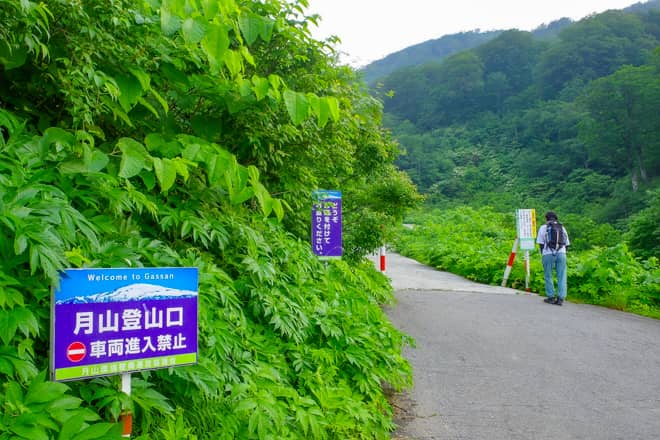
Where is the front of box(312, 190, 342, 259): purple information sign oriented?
toward the camera

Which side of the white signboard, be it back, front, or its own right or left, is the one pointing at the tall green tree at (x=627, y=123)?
back

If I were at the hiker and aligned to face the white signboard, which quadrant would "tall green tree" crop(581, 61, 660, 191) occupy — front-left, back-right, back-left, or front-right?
front-right

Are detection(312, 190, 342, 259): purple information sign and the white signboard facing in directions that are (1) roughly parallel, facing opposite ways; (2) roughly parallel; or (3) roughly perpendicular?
roughly parallel

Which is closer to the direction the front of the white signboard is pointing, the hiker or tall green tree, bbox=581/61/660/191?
the hiker

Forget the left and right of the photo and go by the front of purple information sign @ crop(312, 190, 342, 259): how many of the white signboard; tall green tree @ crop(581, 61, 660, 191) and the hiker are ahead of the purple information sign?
0

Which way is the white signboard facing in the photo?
toward the camera

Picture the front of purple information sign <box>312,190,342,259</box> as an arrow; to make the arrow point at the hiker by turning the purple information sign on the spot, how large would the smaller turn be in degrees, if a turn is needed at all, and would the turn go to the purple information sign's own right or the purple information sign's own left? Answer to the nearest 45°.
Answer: approximately 135° to the purple information sign's own left
